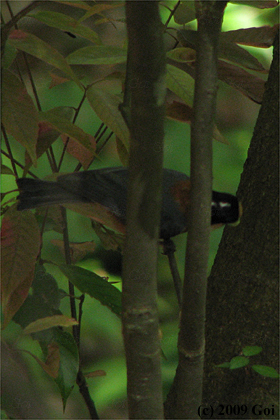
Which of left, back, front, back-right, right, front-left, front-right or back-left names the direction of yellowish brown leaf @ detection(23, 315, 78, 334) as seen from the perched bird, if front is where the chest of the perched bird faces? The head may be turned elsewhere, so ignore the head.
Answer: back

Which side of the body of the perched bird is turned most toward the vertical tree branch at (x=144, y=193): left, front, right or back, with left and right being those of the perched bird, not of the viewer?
right

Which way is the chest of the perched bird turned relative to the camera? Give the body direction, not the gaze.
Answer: to the viewer's right
